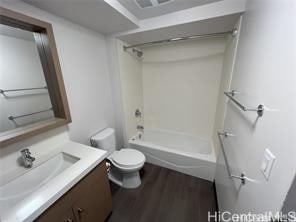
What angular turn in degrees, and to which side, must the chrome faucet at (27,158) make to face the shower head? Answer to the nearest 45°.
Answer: approximately 45° to its left

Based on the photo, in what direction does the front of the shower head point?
to the viewer's right

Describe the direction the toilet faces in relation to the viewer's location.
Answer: facing the viewer and to the right of the viewer

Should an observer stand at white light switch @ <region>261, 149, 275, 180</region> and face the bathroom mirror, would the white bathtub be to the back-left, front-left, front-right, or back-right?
front-right

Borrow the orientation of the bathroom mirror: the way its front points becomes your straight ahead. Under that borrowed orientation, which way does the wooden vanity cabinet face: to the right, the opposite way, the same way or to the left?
the same way

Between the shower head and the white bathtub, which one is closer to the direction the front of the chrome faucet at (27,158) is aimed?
the white bathtub

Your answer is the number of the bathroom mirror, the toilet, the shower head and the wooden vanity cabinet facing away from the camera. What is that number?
0

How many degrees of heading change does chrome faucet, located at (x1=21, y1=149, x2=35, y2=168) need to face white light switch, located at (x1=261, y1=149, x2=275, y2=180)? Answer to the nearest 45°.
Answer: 0° — it already faces it

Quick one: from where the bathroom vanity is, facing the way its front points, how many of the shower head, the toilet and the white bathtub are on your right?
0

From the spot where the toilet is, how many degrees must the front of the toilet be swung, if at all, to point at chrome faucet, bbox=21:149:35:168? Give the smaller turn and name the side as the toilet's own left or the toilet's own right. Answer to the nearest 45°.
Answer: approximately 90° to the toilet's own right

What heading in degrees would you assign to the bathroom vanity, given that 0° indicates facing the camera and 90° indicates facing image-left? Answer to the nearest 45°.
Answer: approximately 315°

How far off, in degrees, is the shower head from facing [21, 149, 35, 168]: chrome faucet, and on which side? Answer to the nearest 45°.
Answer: approximately 135° to its right

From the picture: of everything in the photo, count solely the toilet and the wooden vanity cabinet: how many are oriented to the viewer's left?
0
